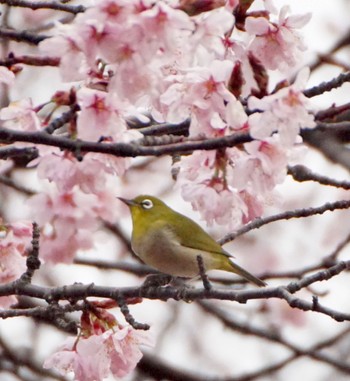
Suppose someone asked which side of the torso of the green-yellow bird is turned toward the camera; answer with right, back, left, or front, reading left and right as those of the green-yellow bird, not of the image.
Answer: left

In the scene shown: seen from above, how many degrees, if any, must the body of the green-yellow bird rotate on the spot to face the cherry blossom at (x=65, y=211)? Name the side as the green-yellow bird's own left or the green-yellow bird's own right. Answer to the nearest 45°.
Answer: approximately 45° to the green-yellow bird's own right

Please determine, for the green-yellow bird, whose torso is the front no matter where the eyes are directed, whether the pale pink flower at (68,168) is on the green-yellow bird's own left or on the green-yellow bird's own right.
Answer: on the green-yellow bird's own right
